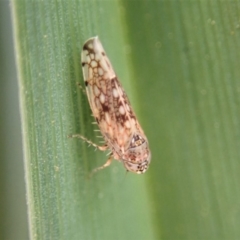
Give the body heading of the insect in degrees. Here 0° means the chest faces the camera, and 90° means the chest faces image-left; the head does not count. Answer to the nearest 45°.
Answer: approximately 315°
